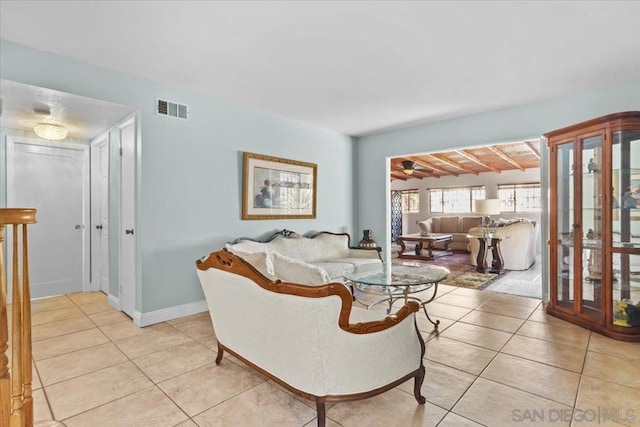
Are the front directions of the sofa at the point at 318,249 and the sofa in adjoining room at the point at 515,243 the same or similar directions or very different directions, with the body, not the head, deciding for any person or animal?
very different directions

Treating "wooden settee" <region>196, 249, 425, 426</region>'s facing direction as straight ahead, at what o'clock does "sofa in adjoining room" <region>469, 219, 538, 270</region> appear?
The sofa in adjoining room is roughly at 12 o'clock from the wooden settee.

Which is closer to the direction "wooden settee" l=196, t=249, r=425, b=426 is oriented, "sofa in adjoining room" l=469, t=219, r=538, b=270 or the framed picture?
the sofa in adjoining room

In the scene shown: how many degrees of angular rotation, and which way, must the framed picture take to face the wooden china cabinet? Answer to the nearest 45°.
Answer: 0° — it already faces it

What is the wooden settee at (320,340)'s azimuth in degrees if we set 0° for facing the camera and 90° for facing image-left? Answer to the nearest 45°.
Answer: approximately 225°

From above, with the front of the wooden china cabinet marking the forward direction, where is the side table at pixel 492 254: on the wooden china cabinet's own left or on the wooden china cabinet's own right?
on the wooden china cabinet's own right

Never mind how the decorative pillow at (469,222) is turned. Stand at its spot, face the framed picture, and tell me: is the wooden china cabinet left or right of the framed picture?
left

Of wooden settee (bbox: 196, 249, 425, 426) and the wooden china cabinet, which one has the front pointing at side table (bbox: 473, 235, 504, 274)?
the wooden settee
